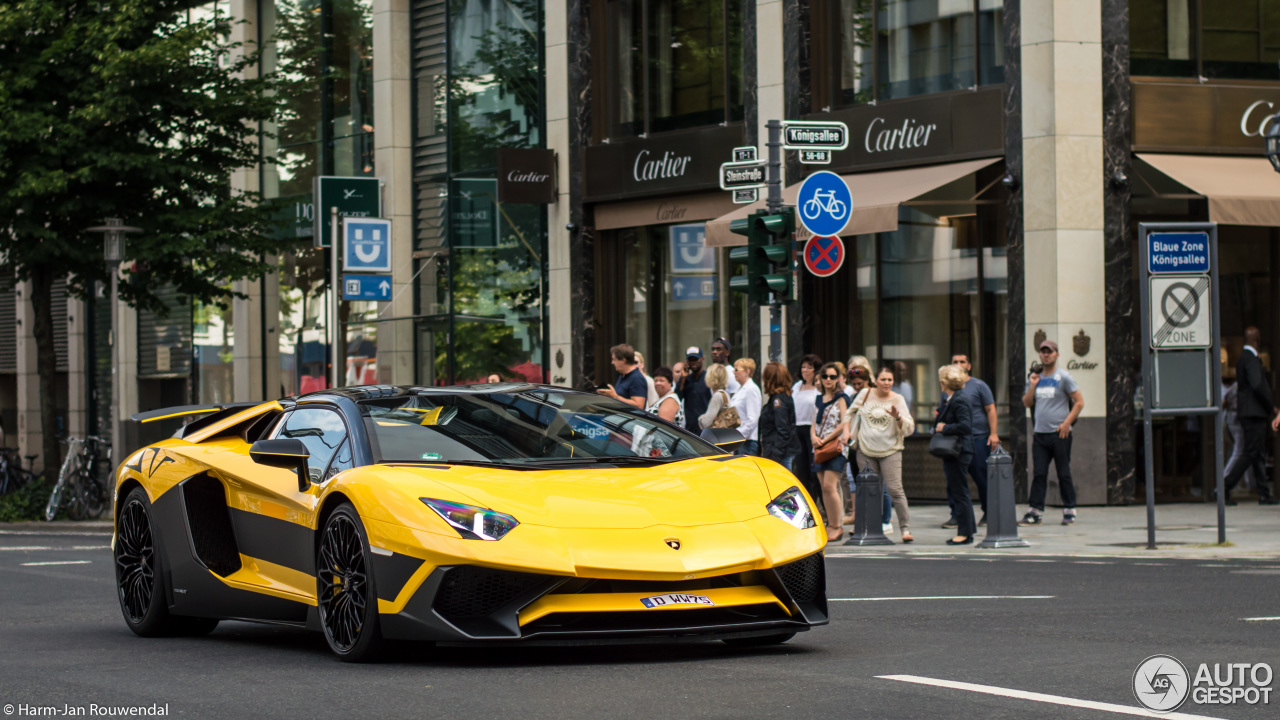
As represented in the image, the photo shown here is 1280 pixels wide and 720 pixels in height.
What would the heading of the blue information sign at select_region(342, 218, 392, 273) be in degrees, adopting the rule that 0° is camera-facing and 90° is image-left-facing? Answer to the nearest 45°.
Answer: approximately 0°

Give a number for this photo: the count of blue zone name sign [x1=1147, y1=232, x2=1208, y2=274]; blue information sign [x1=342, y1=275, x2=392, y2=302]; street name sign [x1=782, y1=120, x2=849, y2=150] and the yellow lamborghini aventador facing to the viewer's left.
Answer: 0

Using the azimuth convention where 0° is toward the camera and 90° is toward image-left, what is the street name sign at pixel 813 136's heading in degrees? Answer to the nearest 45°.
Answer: approximately 0°

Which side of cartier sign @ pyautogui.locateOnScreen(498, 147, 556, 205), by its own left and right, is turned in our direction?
front

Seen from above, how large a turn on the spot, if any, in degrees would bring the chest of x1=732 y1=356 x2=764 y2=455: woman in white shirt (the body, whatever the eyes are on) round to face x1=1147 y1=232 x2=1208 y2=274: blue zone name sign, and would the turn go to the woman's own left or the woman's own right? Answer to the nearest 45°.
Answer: approximately 135° to the woman's own left

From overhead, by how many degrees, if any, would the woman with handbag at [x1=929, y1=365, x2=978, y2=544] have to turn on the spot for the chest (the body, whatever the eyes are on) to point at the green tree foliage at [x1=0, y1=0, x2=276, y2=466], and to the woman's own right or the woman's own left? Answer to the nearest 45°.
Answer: approximately 45° to the woman's own right

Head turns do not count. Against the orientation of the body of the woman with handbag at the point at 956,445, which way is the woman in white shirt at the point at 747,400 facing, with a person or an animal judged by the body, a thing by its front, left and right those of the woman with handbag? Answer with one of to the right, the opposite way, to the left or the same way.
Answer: the same way

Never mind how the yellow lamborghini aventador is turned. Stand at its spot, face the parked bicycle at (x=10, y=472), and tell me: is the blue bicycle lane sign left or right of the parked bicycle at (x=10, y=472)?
right

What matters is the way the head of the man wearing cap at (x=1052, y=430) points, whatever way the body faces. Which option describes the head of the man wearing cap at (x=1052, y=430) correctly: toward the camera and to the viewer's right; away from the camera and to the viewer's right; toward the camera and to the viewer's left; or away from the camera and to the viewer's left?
toward the camera and to the viewer's left

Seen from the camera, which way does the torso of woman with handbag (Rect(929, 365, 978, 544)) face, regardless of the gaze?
to the viewer's left
